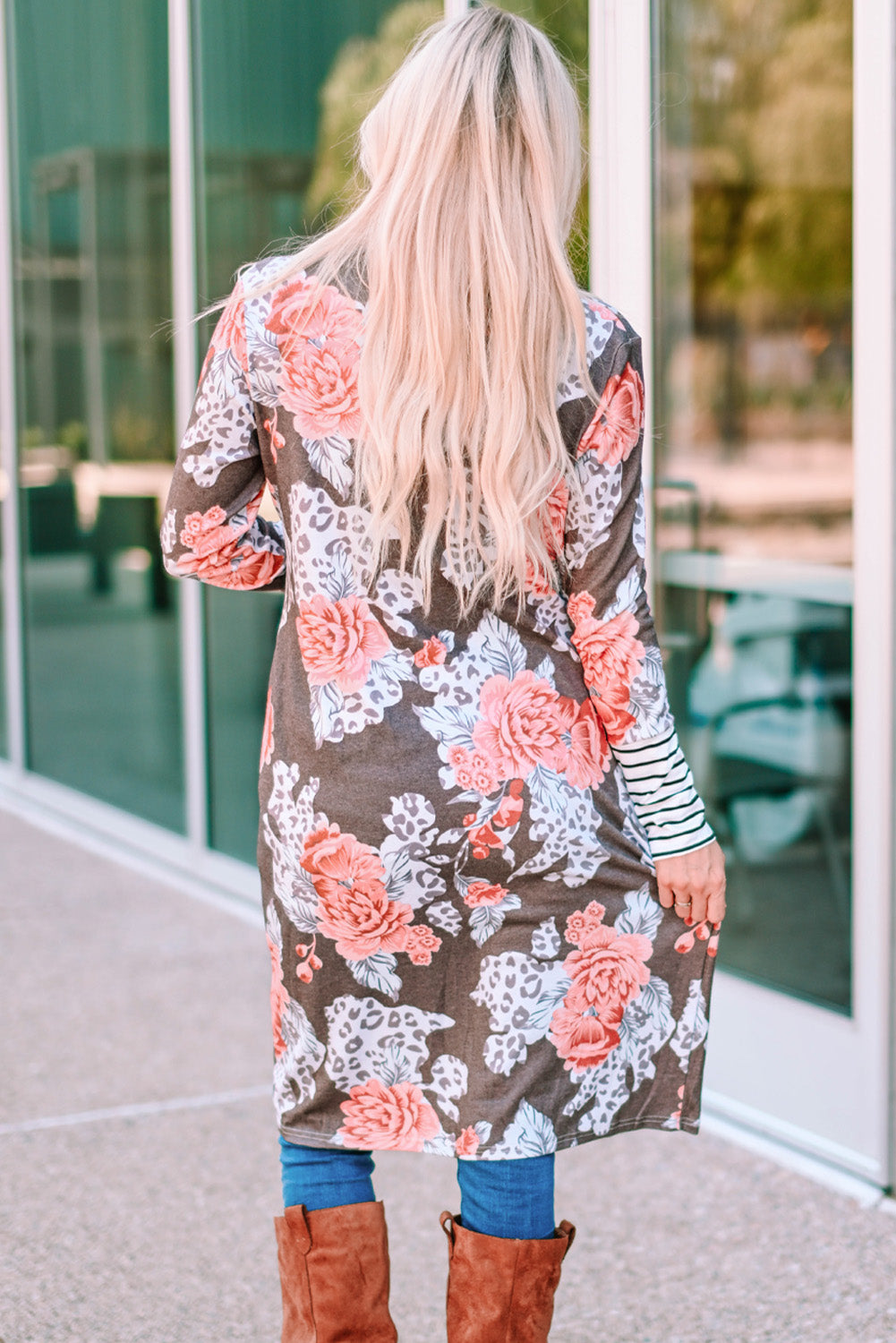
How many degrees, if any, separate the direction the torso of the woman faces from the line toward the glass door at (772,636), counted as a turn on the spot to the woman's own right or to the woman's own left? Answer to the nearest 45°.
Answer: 0° — they already face it

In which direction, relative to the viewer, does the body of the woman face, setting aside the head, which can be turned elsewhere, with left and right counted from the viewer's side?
facing away from the viewer

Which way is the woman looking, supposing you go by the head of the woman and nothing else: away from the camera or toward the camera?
away from the camera
